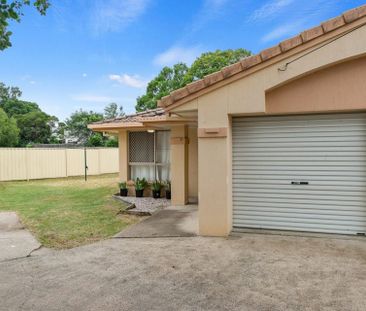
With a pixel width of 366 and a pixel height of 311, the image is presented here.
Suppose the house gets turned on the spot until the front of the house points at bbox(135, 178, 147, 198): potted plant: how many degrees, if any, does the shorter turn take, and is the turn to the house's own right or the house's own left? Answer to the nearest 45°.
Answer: approximately 135° to the house's own right

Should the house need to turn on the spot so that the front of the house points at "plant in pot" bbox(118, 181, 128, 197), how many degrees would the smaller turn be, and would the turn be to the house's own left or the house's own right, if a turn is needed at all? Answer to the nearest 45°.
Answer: approximately 135° to the house's own right

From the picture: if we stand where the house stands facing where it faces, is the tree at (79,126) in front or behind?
behind

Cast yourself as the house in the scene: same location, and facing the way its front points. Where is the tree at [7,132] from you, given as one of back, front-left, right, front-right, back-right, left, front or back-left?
back-right

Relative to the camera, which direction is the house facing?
toward the camera

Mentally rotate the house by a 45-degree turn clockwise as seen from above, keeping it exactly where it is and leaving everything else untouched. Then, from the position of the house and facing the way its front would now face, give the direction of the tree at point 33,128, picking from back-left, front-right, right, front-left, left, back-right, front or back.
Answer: right

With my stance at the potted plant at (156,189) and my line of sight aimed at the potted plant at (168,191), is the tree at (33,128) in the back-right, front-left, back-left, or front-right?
back-left

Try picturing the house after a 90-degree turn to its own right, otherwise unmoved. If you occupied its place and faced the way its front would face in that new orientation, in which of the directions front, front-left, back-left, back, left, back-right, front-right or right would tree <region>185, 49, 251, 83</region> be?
right

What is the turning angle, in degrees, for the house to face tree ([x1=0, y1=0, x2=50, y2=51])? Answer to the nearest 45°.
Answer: approximately 45° to its right

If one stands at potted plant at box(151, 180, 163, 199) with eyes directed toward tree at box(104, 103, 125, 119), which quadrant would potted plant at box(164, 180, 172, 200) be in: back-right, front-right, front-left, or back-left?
back-right
